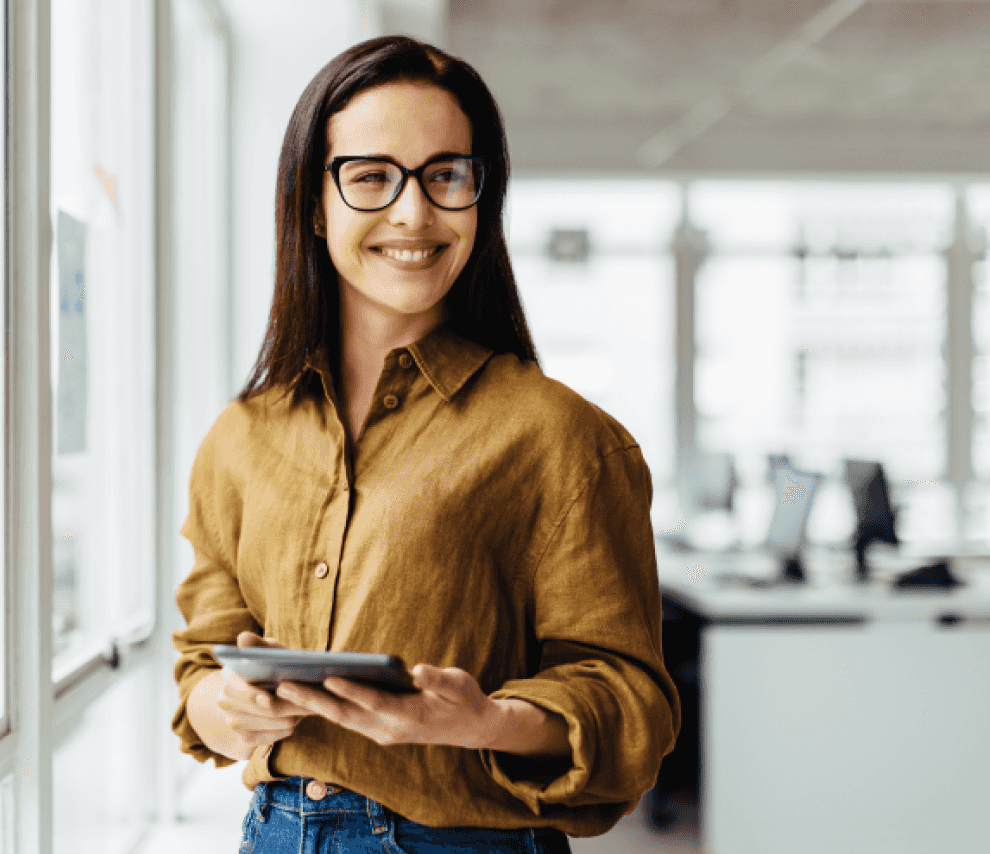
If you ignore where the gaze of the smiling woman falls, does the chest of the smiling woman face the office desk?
no

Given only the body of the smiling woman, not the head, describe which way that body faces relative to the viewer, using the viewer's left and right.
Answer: facing the viewer and to the left of the viewer
